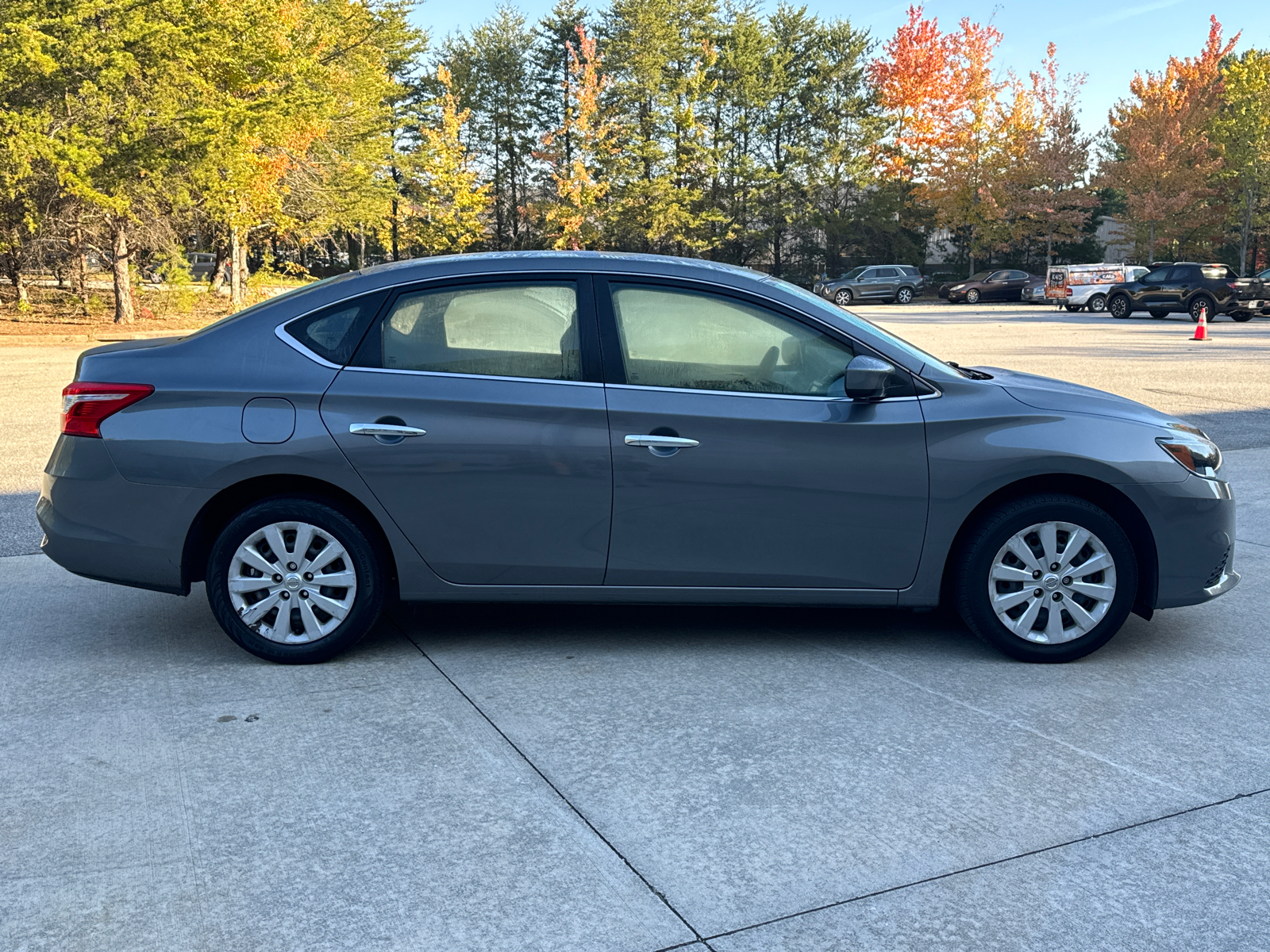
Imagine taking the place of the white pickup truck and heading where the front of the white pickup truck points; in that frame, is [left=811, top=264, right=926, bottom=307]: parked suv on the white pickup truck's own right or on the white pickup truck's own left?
on the white pickup truck's own left

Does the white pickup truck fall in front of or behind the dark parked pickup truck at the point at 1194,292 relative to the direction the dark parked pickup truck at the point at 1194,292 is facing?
in front

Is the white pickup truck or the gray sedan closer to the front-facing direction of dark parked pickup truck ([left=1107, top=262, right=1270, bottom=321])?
the white pickup truck

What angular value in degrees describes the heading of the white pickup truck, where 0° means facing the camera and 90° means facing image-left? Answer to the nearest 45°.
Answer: approximately 225°

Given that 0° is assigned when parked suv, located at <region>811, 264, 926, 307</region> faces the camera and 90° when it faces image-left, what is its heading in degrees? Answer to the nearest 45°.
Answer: approximately 90°

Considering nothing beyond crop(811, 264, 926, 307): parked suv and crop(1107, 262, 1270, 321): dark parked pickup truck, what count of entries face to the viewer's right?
0

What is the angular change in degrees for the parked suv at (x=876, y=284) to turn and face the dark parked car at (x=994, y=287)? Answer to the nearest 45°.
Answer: approximately 135° to its left

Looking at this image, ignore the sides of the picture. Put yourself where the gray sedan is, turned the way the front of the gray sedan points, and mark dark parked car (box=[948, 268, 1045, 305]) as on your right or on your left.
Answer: on your left

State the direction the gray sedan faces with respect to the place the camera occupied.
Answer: facing to the right of the viewer

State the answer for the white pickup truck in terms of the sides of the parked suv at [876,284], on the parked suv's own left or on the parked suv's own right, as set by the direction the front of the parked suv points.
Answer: on the parked suv's own left
